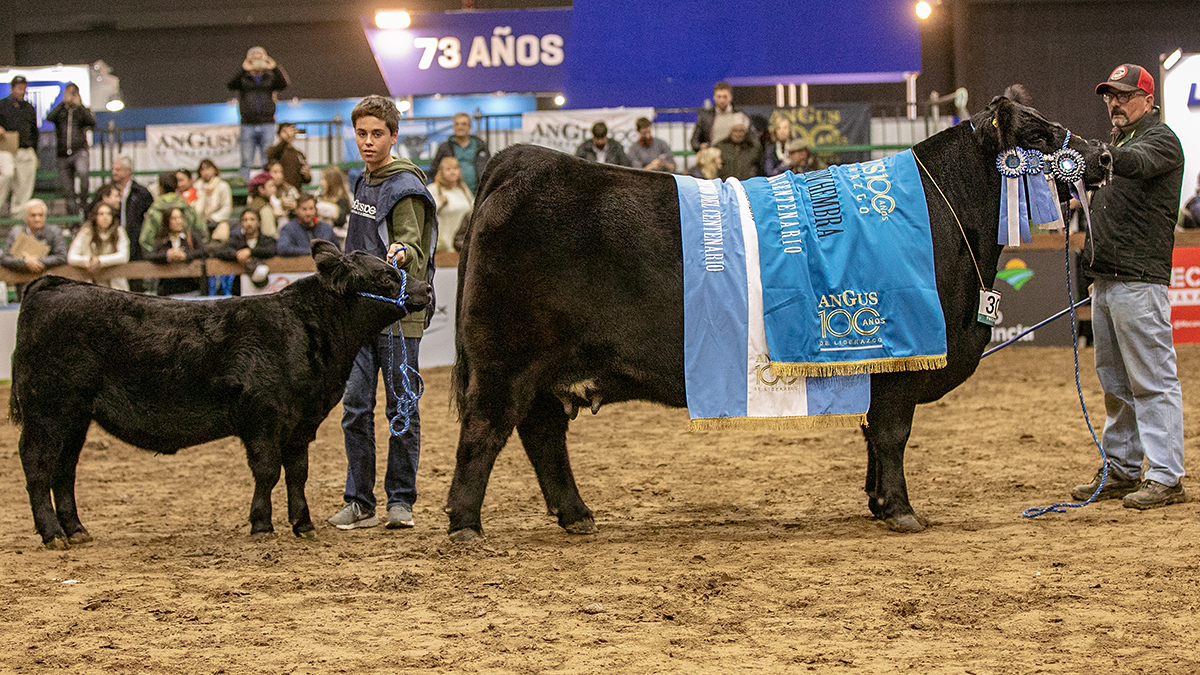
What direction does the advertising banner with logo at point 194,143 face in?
toward the camera

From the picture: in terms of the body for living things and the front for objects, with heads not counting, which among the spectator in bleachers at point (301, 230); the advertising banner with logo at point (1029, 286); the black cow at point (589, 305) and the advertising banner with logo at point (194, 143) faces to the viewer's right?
the black cow

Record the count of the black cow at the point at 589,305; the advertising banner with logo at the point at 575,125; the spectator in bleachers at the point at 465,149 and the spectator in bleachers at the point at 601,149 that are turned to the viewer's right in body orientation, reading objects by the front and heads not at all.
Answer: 1

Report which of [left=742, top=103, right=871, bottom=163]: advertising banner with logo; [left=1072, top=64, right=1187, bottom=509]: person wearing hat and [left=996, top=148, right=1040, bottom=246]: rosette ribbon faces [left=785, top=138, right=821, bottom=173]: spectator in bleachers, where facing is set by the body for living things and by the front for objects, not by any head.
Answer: the advertising banner with logo

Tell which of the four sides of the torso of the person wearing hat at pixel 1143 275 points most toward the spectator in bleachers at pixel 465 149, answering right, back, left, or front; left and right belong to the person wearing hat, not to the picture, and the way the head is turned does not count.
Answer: right

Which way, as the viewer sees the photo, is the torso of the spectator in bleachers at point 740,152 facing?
toward the camera

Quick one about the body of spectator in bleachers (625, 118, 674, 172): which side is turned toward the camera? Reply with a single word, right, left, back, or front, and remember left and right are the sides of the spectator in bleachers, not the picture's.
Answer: front

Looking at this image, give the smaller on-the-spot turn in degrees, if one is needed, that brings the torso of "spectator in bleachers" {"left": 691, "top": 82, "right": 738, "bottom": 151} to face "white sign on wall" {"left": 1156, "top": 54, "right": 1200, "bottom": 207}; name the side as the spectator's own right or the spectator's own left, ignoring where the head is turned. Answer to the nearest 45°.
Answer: approximately 135° to the spectator's own left

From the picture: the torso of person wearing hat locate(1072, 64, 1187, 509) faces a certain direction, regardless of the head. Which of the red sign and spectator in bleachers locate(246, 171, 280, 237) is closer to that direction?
the spectator in bleachers

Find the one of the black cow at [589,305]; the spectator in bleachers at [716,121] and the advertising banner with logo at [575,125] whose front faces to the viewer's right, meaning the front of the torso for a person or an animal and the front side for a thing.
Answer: the black cow

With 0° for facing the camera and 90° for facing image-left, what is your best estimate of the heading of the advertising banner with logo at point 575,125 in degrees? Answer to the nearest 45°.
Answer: approximately 0°

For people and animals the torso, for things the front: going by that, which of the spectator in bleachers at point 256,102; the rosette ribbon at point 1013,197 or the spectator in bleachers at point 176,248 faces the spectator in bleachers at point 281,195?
the spectator in bleachers at point 256,102
